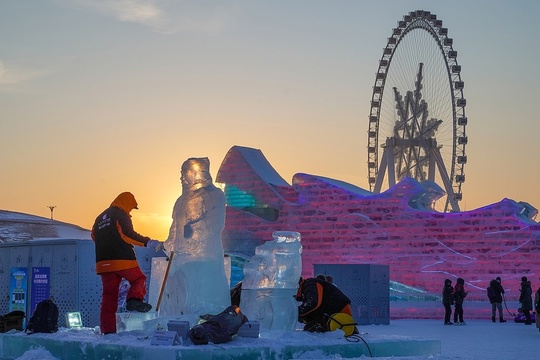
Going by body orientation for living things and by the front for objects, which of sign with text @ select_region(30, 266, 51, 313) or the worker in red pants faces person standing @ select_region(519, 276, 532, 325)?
the worker in red pants

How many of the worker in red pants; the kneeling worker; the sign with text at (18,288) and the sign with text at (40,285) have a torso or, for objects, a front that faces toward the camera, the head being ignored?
2

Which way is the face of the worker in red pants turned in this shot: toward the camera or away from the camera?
away from the camera

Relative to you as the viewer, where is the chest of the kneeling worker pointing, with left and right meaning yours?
facing to the left of the viewer

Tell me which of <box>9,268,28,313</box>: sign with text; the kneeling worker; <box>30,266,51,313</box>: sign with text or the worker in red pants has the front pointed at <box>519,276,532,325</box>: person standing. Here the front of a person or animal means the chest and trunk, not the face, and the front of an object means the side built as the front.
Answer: the worker in red pants

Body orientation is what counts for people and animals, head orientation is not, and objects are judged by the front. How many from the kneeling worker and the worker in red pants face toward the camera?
0

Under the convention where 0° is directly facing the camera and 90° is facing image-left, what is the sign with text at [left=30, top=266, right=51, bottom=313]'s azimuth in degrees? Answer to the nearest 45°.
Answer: approximately 0°

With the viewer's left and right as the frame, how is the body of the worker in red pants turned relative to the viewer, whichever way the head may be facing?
facing away from the viewer and to the right of the viewer

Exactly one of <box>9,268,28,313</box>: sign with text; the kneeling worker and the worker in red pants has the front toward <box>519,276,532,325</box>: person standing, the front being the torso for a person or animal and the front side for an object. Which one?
the worker in red pants

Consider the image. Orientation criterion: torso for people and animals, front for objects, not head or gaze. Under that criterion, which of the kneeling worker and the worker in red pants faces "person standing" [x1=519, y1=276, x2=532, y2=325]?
the worker in red pants

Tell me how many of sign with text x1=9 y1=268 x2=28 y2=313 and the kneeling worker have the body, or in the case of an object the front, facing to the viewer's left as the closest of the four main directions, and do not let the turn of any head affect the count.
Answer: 1

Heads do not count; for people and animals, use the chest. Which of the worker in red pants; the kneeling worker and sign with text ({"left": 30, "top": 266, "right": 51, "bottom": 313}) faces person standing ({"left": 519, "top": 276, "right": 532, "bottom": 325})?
the worker in red pants
